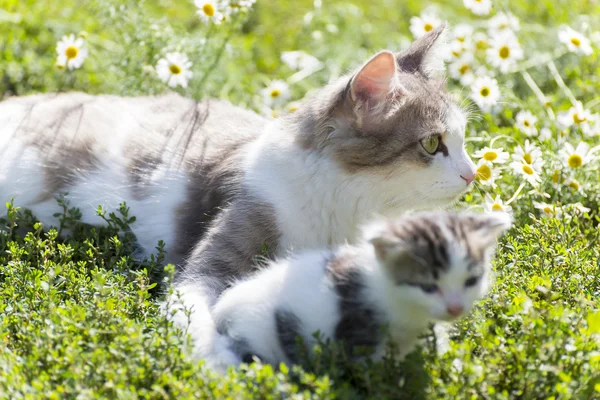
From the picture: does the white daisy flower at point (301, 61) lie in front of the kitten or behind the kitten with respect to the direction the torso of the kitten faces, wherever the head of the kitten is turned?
behind

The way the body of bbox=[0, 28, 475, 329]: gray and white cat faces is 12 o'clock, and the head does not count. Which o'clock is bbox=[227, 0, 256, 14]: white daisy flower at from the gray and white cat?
The white daisy flower is roughly at 9 o'clock from the gray and white cat.

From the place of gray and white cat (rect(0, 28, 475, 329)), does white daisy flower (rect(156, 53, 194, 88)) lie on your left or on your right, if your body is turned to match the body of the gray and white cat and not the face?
on your left

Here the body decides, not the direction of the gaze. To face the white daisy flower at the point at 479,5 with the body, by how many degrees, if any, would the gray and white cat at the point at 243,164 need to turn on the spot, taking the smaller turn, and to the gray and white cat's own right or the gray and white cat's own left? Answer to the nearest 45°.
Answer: approximately 45° to the gray and white cat's own left

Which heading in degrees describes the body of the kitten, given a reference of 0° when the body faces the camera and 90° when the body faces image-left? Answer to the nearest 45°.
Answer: approximately 315°

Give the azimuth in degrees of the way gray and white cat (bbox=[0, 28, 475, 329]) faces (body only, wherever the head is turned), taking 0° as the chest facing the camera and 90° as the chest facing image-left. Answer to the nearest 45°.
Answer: approximately 270°

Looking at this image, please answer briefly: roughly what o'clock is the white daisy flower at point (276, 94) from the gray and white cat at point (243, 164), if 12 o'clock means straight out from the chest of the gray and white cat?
The white daisy flower is roughly at 9 o'clock from the gray and white cat.
